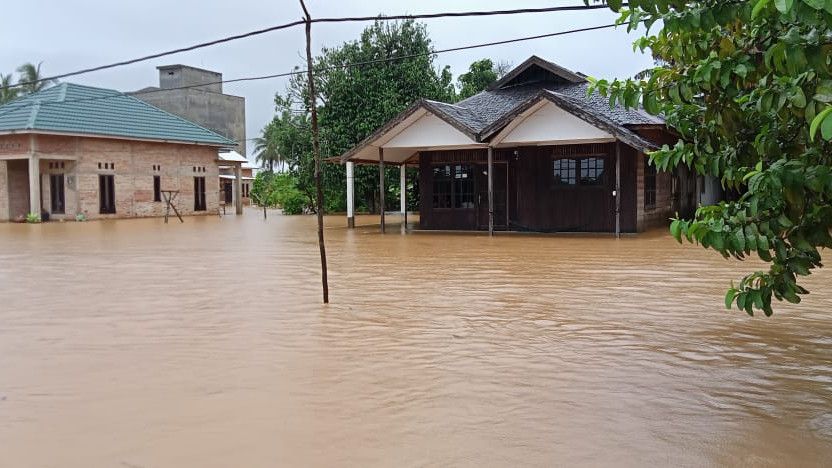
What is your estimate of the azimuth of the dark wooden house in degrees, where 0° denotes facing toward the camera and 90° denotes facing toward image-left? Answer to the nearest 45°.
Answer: approximately 0°

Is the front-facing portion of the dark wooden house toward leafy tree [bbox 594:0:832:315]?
yes

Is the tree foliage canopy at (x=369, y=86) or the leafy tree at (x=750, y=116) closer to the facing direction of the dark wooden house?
the leafy tree

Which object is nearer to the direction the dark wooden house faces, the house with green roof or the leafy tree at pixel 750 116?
the leafy tree

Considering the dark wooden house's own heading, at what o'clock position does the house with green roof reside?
The house with green roof is roughly at 4 o'clock from the dark wooden house.

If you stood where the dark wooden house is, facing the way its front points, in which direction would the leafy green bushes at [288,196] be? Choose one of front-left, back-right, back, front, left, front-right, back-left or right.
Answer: back-right

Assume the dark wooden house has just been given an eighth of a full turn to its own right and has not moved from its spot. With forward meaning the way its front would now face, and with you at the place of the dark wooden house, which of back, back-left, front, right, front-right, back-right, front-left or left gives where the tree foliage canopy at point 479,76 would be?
back-right

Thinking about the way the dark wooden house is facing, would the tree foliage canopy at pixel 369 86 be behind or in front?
behind

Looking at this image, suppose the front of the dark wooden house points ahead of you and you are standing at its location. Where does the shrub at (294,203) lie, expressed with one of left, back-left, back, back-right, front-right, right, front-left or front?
back-right

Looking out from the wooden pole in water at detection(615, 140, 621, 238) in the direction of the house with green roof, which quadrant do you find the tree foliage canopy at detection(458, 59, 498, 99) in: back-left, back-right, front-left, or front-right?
front-right
